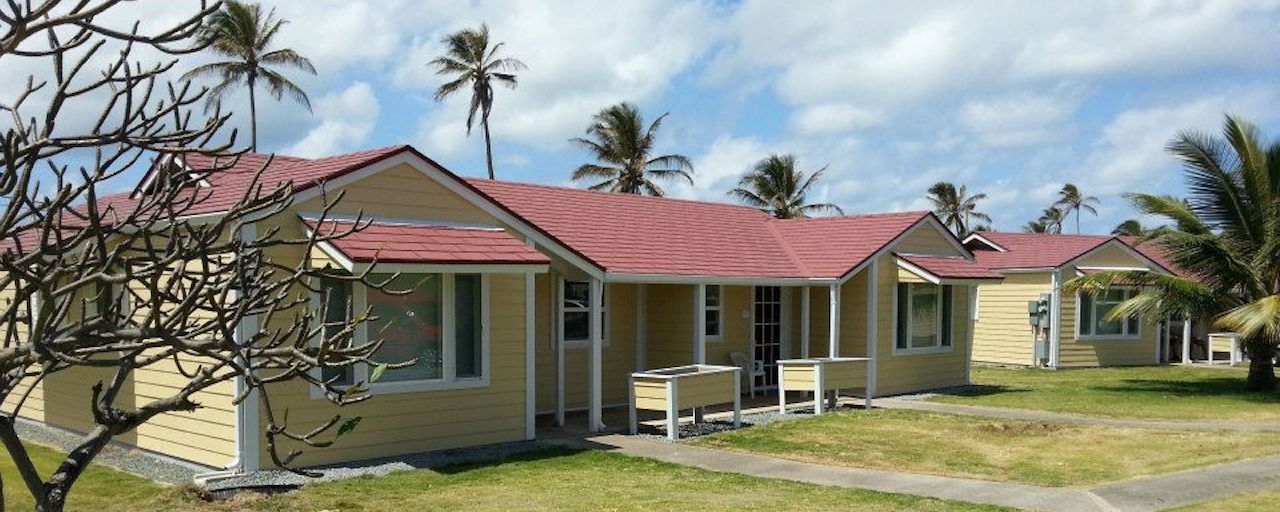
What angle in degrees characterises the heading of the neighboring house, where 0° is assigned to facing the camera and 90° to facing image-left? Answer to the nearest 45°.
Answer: approximately 315°

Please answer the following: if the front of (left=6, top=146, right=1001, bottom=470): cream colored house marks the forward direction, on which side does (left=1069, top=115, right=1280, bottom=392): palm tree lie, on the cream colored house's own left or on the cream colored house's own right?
on the cream colored house's own left
